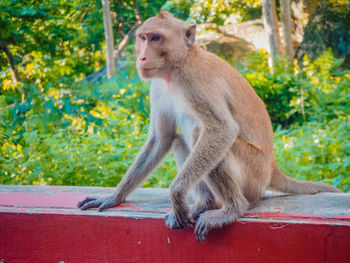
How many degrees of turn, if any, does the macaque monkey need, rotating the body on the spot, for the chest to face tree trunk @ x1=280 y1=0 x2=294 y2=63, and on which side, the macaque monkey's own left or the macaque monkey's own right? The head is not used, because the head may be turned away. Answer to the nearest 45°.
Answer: approximately 135° to the macaque monkey's own right

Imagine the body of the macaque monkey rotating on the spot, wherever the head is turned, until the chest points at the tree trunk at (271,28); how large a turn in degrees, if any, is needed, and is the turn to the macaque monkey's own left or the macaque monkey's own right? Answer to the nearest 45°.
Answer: approximately 135° to the macaque monkey's own right

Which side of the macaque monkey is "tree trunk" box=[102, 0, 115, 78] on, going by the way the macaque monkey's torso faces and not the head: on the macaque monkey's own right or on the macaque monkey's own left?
on the macaque monkey's own right

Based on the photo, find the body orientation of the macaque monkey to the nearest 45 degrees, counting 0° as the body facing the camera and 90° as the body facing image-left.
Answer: approximately 45°
